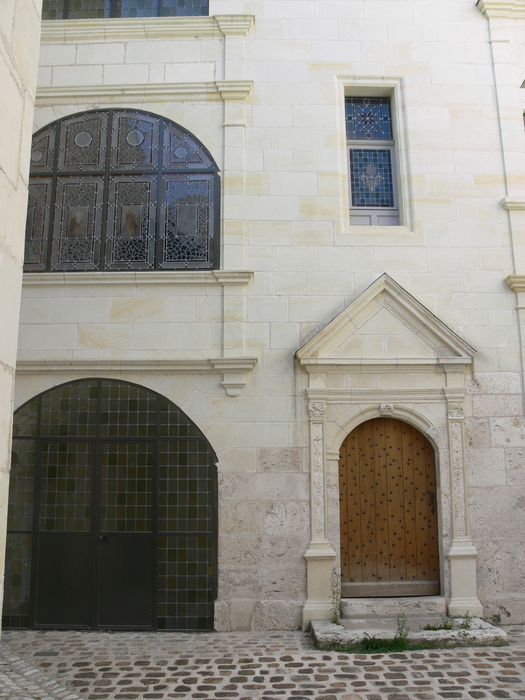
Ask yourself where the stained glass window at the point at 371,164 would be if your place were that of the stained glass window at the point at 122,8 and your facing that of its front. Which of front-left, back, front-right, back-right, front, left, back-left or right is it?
left

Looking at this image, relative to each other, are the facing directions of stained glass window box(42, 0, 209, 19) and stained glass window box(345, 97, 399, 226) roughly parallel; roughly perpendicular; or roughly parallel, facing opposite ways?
roughly parallel

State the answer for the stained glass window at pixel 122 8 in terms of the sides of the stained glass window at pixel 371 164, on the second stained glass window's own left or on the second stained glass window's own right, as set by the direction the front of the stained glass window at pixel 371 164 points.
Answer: on the second stained glass window's own right

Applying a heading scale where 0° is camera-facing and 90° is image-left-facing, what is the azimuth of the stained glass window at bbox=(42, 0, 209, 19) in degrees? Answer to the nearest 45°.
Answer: approximately 0°

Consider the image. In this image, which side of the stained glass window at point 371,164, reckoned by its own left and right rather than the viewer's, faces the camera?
front
